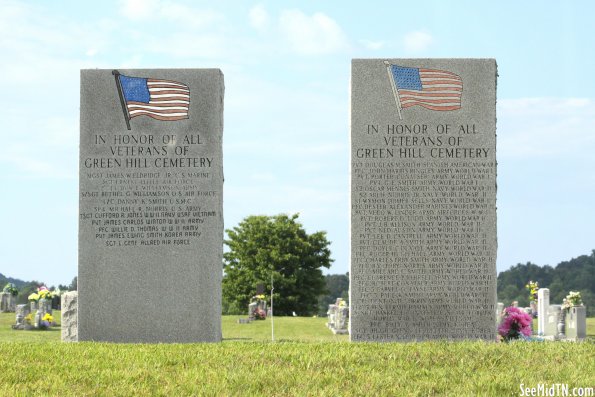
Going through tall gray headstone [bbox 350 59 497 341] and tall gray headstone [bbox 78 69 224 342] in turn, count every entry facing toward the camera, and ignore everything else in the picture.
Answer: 2

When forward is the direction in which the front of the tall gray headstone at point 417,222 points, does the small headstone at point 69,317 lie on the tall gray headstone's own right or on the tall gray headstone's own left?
on the tall gray headstone's own right

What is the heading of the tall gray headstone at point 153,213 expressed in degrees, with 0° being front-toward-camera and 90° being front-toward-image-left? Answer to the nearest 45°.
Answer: approximately 0°

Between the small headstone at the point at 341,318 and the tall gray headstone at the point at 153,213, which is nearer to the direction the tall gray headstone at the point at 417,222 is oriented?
the tall gray headstone

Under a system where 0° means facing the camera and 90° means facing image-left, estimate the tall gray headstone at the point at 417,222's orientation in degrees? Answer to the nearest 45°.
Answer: approximately 0°
